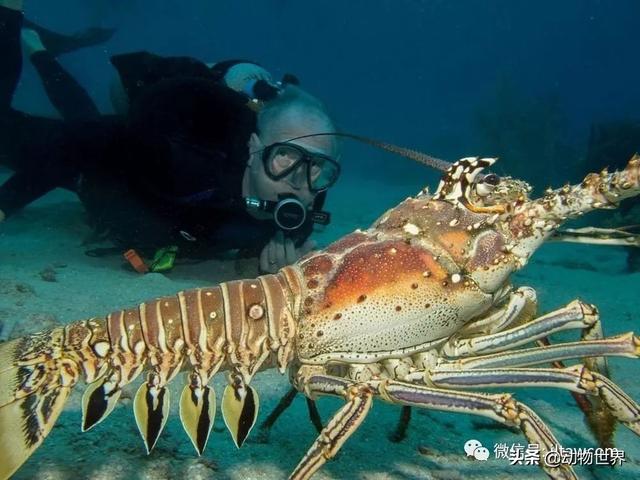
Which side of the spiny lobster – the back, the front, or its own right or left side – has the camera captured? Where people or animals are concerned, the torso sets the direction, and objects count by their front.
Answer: right

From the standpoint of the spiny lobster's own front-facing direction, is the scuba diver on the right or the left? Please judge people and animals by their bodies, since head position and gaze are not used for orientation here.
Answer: on its left

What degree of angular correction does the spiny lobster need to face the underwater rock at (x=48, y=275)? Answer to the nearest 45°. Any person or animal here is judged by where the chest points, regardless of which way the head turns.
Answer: approximately 135° to its left
